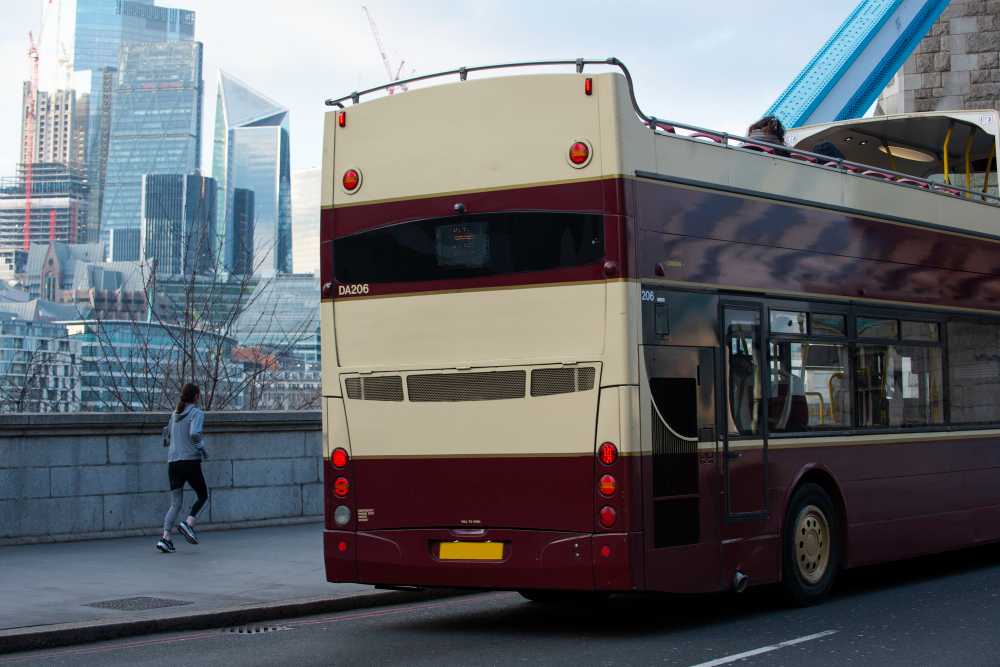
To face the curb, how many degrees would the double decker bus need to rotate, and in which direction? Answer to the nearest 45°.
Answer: approximately 135° to its left

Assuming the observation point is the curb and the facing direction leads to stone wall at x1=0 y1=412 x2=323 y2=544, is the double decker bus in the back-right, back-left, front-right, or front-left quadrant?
front-right

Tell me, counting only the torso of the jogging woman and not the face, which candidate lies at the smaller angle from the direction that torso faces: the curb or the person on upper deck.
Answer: the person on upper deck

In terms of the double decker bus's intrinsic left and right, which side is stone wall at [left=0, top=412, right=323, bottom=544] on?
on its left

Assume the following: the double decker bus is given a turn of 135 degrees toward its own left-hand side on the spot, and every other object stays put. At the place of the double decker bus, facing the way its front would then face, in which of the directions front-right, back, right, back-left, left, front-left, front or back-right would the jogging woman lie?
front-right

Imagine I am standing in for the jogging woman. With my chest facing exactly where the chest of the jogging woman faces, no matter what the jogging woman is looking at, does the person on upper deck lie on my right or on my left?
on my right

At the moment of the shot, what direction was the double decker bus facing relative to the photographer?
facing away from the viewer and to the right of the viewer

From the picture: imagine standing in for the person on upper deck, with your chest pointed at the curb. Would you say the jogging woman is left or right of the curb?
right
